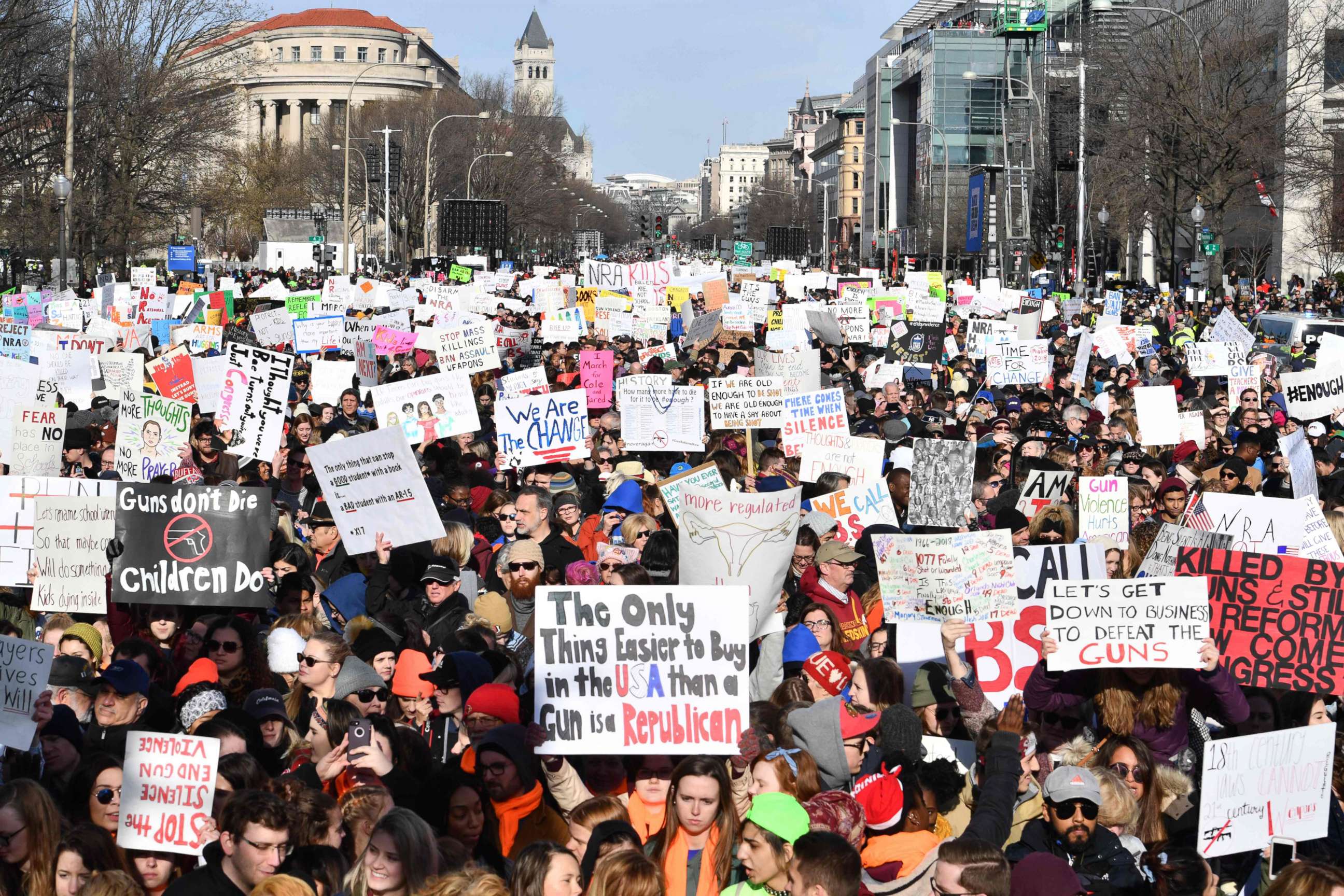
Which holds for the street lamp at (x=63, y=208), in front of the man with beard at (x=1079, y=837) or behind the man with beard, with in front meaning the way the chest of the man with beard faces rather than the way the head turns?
behind

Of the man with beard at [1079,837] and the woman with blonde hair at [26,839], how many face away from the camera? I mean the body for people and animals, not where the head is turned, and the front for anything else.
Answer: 0

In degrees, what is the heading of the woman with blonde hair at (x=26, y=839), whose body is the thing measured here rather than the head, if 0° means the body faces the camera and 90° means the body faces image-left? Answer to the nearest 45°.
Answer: approximately 45°

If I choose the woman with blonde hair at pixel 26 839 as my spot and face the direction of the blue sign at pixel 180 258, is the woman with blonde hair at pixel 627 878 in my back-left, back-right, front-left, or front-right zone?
back-right

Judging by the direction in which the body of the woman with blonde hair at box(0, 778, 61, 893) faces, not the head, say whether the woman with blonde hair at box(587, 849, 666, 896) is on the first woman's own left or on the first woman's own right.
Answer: on the first woman's own left

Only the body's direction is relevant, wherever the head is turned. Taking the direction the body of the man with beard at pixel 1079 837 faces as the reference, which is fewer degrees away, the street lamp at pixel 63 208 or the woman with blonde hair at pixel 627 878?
the woman with blonde hair

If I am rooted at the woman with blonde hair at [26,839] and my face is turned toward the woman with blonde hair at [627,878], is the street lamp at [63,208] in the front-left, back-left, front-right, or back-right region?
back-left

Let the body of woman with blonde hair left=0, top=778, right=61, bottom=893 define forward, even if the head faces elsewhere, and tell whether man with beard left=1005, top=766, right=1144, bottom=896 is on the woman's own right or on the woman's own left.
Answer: on the woman's own left

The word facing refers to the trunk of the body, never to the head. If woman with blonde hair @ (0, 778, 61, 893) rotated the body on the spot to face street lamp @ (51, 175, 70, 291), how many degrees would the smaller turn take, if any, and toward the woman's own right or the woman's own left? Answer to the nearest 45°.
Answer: approximately 135° to the woman's own right

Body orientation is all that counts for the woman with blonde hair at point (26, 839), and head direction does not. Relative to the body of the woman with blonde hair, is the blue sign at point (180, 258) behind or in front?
behind
